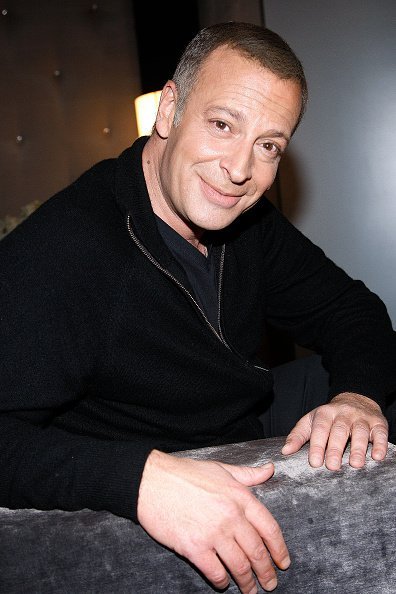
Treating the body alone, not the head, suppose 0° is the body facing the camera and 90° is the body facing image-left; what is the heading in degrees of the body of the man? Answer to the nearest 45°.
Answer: approximately 315°
